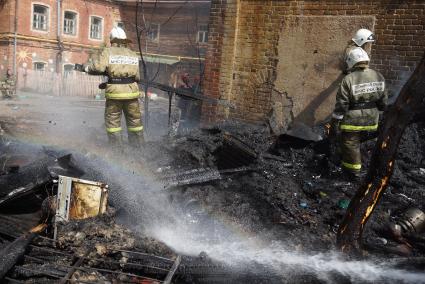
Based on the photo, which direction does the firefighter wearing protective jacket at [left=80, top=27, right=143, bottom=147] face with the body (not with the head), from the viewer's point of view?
away from the camera

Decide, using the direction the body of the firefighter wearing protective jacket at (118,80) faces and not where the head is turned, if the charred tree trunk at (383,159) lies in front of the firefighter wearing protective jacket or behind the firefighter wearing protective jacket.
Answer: behind

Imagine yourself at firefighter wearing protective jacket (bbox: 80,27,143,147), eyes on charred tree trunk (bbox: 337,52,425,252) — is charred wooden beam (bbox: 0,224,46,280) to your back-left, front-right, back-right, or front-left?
front-right

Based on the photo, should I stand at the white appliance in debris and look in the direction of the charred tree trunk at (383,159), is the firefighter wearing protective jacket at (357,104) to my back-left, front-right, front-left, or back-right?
front-left

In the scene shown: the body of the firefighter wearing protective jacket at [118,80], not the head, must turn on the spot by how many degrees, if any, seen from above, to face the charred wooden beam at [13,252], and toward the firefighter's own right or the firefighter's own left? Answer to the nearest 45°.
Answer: approximately 180°

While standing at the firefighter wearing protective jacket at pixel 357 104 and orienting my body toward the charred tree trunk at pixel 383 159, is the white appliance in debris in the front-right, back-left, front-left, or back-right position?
front-right

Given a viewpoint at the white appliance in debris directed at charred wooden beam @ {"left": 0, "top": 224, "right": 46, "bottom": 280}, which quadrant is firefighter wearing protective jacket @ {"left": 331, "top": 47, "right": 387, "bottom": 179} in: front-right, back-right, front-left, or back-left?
back-left

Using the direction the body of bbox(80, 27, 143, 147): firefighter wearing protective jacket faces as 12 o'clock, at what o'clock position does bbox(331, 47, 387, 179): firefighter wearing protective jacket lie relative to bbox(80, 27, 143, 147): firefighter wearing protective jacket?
bbox(331, 47, 387, 179): firefighter wearing protective jacket is roughly at 4 o'clock from bbox(80, 27, 143, 147): firefighter wearing protective jacket.

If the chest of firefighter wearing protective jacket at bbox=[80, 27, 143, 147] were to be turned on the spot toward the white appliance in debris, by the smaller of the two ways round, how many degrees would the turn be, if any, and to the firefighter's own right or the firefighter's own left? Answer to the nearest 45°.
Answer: approximately 180°

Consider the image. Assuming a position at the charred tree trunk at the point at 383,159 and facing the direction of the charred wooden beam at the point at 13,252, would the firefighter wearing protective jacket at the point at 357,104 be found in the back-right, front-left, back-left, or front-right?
back-right
